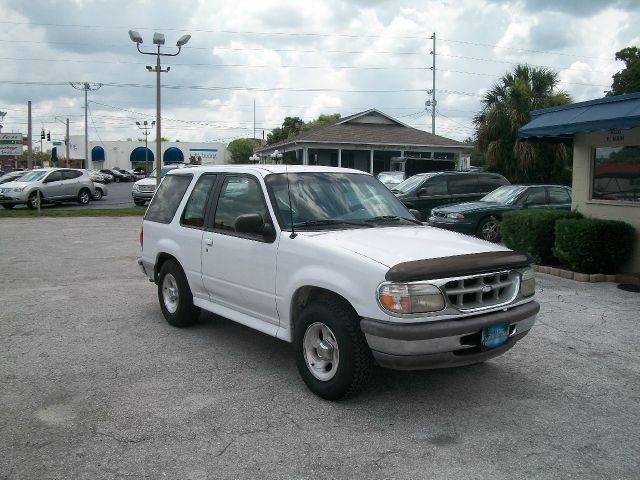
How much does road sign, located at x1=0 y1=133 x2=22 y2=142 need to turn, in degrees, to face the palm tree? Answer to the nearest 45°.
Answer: approximately 45° to its left

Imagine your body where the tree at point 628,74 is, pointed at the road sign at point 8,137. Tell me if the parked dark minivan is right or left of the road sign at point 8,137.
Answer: left

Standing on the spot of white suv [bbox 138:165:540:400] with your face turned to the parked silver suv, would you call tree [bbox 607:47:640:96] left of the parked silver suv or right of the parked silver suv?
right

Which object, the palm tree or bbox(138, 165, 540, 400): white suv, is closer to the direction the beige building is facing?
the white suv

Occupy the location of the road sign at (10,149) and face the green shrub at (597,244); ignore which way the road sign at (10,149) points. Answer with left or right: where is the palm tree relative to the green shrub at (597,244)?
left

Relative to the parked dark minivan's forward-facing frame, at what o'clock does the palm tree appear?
The palm tree is roughly at 5 o'clock from the parked dark minivan.

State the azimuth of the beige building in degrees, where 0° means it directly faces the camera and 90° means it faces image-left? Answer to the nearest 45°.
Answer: approximately 45°

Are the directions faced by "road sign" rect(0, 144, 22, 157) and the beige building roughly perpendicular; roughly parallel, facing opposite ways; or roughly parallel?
roughly perpendicular

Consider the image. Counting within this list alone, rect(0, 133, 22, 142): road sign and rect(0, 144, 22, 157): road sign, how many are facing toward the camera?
2
